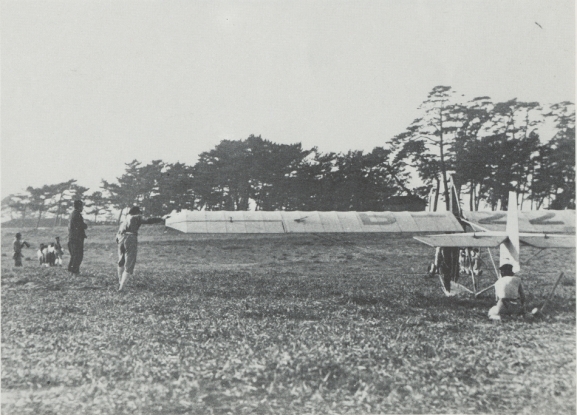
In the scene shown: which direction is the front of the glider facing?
away from the camera

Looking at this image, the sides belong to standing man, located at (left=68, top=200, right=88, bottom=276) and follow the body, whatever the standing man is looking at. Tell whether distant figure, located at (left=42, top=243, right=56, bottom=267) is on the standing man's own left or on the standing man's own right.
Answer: on the standing man's own left

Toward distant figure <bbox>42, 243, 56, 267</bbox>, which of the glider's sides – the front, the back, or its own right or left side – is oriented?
left

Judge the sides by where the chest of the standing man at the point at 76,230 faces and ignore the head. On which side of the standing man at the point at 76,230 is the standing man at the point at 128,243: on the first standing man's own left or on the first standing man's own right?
on the first standing man's own right

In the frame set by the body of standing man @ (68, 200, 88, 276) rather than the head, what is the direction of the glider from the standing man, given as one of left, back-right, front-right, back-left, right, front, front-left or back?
front-right

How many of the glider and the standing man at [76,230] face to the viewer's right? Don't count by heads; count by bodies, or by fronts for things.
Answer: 1

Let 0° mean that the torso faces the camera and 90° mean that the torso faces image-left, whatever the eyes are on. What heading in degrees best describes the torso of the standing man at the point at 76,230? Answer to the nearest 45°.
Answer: approximately 270°

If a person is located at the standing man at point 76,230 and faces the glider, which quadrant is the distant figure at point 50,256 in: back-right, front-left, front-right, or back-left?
back-left
